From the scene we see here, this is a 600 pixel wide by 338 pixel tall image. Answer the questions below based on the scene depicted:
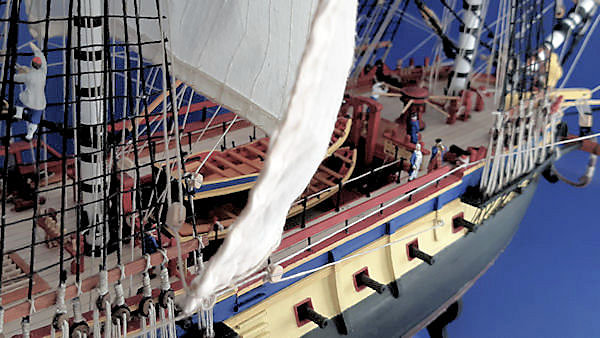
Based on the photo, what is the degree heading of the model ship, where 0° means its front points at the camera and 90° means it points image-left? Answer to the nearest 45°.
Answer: approximately 225°

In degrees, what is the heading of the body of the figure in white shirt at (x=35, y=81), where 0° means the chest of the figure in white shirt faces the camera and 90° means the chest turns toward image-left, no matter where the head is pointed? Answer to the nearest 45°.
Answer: approximately 135°

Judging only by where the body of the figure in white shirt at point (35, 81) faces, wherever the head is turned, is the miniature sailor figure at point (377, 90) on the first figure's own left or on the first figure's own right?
on the first figure's own right

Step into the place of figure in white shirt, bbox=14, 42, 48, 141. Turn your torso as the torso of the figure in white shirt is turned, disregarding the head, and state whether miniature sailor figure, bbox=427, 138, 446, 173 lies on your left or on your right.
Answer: on your right
